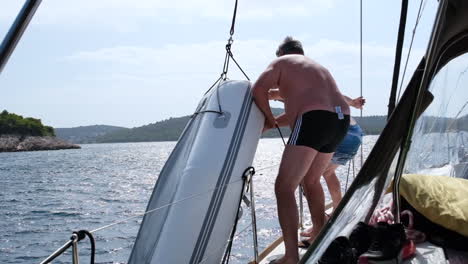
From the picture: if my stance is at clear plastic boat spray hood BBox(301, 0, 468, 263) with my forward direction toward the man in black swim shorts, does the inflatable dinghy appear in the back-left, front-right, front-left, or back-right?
front-left

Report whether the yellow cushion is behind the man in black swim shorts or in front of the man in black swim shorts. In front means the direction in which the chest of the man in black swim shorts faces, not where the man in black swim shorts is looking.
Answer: behind

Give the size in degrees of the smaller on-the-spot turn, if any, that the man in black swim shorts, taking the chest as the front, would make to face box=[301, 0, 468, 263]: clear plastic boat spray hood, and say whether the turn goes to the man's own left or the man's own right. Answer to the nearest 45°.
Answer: approximately 180°

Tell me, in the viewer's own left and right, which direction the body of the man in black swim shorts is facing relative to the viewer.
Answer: facing away from the viewer and to the left of the viewer
